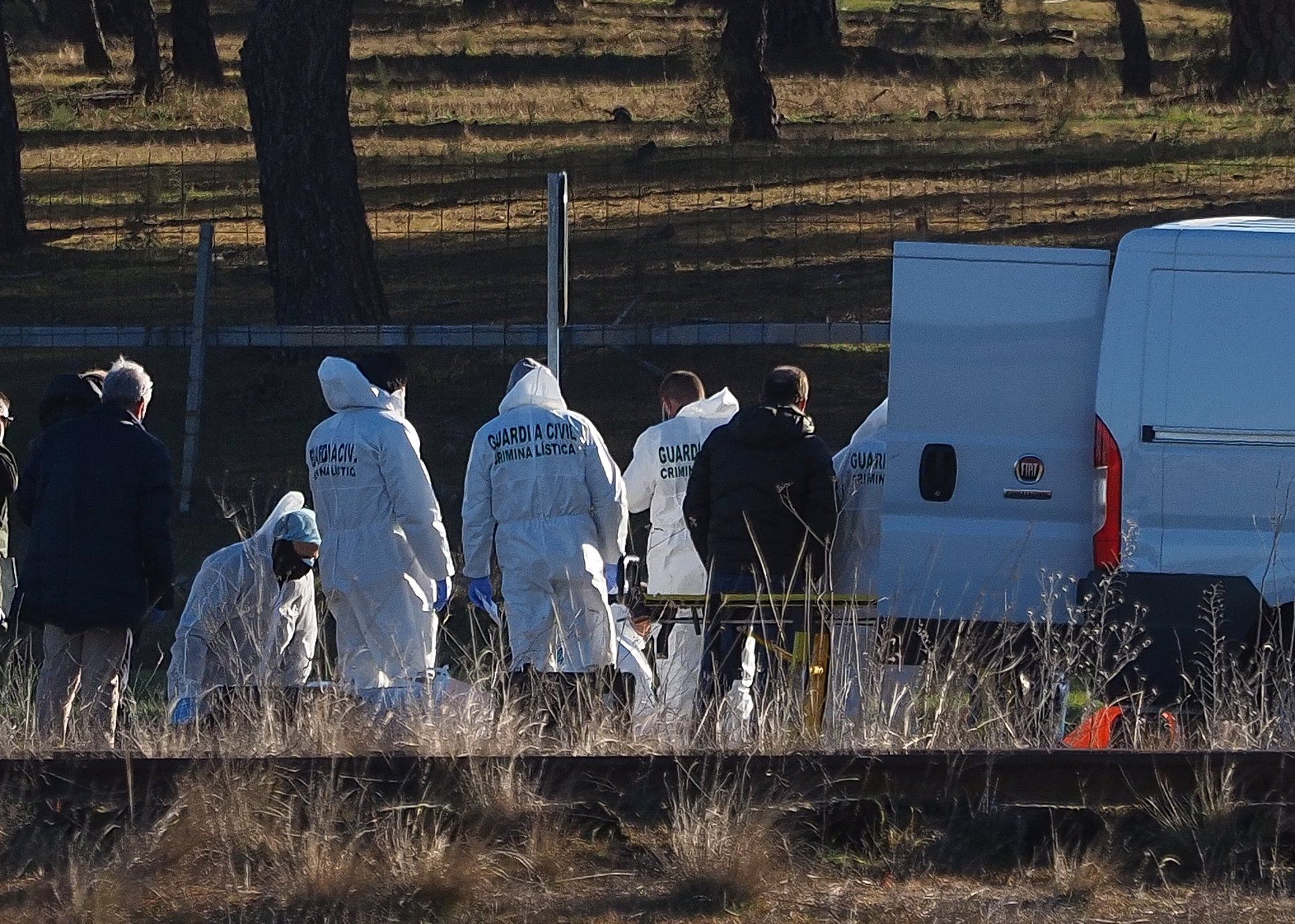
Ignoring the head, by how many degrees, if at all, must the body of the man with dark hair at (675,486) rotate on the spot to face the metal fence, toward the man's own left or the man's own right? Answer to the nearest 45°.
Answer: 0° — they already face it

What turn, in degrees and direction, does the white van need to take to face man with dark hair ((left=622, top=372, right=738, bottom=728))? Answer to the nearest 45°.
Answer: approximately 135° to its left

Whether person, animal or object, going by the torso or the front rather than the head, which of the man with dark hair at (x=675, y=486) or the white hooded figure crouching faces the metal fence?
the man with dark hair

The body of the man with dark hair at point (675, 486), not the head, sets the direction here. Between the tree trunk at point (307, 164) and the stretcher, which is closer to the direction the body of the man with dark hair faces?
the tree trunk

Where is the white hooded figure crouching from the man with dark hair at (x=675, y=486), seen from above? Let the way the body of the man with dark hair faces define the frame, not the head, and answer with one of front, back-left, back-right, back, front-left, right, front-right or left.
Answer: back-left

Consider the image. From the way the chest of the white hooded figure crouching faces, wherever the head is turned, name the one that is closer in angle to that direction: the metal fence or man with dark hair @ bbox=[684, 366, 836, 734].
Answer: the man with dark hair

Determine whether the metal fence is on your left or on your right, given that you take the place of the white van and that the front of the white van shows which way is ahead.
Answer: on your left

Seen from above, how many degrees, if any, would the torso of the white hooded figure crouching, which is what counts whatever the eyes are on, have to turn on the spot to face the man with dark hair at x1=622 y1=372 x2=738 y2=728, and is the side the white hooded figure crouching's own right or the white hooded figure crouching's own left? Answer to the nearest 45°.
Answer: approximately 90° to the white hooded figure crouching's own left

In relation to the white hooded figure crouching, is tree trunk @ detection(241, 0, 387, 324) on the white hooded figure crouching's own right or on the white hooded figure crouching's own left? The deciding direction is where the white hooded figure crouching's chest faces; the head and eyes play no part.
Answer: on the white hooded figure crouching's own left

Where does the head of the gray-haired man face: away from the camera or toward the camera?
away from the camera

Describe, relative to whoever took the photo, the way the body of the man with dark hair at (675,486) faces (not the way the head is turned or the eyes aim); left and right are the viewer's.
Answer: facing away from the viewer

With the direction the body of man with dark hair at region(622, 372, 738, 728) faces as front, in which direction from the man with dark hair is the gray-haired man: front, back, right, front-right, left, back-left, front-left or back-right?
back-left
